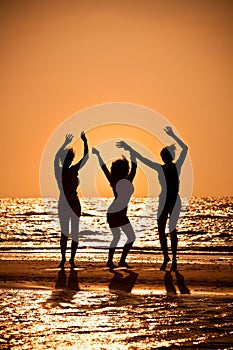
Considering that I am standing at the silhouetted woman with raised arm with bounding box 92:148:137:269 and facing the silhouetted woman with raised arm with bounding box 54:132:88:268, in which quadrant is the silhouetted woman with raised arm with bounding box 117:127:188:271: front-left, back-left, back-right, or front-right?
back-left
